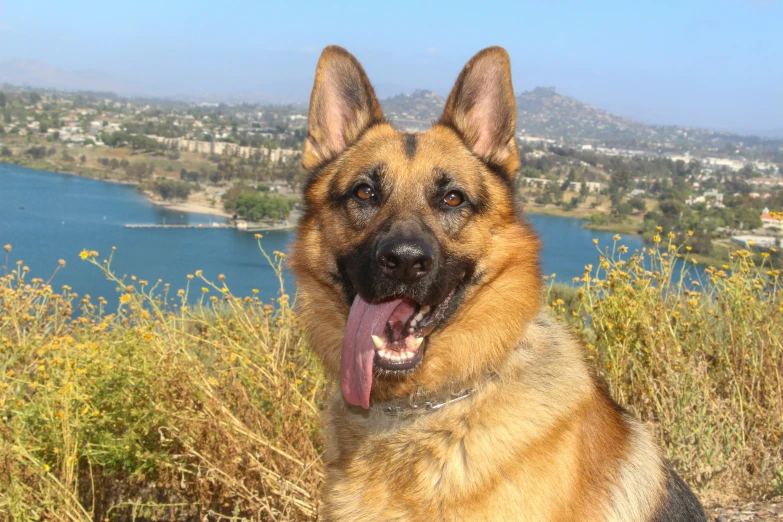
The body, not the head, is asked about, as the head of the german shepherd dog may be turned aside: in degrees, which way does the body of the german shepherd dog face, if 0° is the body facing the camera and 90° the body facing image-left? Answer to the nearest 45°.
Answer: approximately 45°
